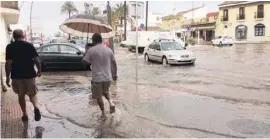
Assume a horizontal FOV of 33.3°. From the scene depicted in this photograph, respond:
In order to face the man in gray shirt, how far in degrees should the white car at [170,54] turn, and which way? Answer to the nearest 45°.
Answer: approximately 45° to its right

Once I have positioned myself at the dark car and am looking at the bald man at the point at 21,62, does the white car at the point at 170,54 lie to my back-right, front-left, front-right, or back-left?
back-left

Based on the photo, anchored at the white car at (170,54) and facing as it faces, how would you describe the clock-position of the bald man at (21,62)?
The bald man is roughly at 2 o'clock from the white car.

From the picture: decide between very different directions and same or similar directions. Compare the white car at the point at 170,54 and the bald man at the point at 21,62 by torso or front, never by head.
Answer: very different directions

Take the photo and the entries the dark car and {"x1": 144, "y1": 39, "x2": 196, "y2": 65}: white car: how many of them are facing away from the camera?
0

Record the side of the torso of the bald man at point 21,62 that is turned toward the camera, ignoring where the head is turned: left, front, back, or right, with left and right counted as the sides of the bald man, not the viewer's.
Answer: back

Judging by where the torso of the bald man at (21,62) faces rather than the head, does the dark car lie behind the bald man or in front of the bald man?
in front

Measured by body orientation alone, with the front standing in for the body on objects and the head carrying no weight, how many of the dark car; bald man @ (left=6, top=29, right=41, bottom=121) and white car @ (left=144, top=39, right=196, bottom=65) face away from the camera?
1

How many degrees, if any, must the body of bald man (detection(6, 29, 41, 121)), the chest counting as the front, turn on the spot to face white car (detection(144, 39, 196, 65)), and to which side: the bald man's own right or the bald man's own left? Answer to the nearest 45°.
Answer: approximately 45° to the bald man's own right
